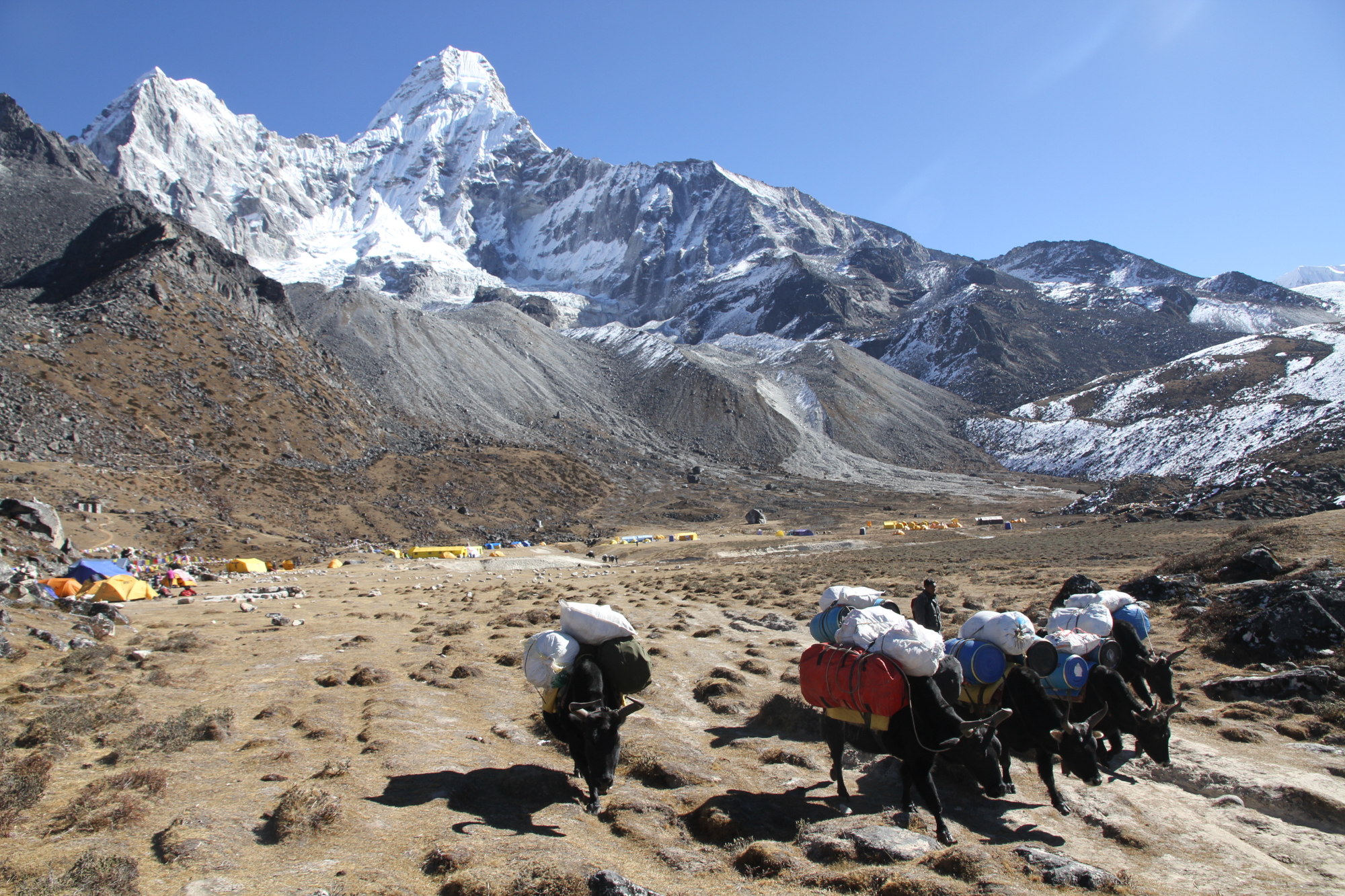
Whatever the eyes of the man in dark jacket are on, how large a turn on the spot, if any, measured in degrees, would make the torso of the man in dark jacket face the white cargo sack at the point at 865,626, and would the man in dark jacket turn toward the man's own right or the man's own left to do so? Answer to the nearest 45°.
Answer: approximately 45° to the man's own right

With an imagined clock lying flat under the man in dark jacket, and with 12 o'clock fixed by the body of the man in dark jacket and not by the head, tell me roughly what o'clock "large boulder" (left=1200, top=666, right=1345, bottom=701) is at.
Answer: The large boulder is roughly at 10 o'clock from the man in dark jacket.

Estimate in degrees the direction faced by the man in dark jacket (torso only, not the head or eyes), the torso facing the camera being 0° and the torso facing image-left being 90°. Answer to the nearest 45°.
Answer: approximately 315°

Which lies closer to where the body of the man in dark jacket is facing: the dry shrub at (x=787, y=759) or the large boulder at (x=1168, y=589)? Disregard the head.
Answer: the dry shrub

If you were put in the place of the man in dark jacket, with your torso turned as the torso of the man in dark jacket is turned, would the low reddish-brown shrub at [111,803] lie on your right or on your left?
on your right

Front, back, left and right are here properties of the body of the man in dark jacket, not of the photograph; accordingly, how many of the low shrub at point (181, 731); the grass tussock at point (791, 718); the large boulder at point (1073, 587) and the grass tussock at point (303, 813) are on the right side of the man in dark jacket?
3

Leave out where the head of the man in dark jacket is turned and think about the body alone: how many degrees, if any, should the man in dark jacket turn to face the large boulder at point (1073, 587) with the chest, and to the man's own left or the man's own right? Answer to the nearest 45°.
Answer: approximately 90° to the man's own left

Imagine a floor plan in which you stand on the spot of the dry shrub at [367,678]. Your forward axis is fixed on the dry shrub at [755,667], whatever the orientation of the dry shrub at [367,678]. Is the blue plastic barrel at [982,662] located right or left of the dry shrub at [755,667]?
right

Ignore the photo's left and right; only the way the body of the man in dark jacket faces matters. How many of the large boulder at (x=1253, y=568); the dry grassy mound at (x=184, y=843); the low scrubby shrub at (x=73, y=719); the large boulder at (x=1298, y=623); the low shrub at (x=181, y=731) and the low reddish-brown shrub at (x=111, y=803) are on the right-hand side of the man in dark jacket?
4

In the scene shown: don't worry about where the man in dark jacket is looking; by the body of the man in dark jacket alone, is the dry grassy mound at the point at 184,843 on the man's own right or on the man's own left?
on the man's own right
